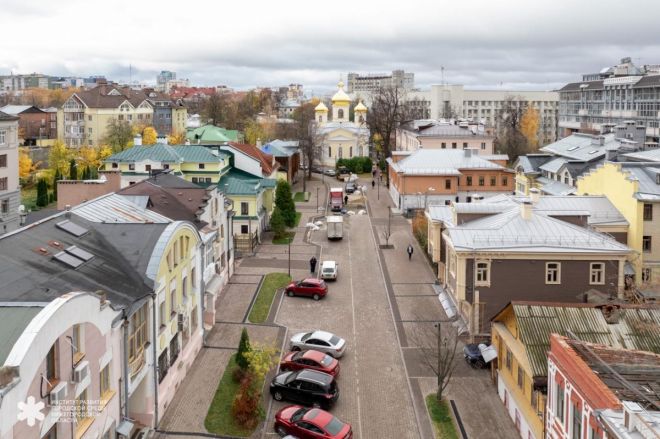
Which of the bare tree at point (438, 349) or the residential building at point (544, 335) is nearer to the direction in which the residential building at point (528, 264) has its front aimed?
the bare tree

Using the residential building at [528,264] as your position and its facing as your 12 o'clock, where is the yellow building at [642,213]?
The yellow building is roughly at 4 o'clock from the residential building.

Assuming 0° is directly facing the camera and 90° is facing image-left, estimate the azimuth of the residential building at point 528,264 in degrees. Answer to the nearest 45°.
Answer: approximately 90°

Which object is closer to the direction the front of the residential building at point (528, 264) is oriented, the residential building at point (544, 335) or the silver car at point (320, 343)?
the silver car

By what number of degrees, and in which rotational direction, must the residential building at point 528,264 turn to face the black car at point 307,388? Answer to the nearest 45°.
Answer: approximately 45° to its left

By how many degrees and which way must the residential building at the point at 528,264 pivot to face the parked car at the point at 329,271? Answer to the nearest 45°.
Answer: approximately 45° to its right

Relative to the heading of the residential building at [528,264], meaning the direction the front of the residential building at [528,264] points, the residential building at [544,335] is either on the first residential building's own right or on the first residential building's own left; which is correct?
on the first residential building's own left
